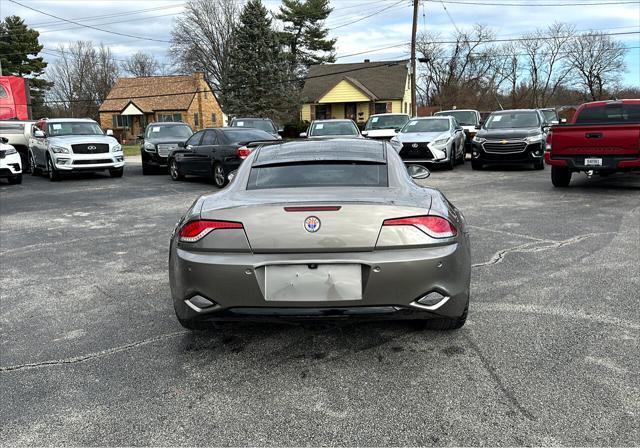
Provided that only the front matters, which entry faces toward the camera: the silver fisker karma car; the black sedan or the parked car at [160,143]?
the parked car

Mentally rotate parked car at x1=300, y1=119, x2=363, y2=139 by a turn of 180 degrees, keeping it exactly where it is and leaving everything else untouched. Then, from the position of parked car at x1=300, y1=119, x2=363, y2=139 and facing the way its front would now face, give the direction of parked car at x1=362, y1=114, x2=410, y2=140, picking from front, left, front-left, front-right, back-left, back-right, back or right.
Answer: front-right

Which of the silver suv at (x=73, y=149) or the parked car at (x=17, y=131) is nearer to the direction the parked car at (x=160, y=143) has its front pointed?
the silver suv

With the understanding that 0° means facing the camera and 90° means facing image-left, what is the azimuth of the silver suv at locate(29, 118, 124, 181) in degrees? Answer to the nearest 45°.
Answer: approximately 315°

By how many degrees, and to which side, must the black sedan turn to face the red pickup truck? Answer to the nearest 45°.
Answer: approximately 180°

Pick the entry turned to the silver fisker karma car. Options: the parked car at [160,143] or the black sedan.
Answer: the parked car

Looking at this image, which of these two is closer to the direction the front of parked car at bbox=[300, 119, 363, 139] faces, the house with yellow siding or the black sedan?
the black sedan

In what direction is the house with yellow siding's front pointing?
toward the camera

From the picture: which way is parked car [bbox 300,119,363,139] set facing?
toward the camera

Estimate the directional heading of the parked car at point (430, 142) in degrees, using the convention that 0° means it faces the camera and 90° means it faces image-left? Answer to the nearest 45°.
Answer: approximately 45°

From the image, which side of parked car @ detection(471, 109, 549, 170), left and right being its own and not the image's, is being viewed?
front

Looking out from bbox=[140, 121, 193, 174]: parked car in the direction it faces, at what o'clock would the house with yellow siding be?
The house with yellow siding is roughly at 7 o'clock from the parked car.

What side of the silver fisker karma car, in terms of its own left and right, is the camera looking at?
back

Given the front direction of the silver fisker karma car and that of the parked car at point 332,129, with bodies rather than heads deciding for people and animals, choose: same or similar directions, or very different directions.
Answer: very different directions

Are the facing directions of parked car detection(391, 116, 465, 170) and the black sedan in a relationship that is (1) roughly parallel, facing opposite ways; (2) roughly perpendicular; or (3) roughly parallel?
roughly perpendicular

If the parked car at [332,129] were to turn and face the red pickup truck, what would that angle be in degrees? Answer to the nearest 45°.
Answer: approximately 45° to its left

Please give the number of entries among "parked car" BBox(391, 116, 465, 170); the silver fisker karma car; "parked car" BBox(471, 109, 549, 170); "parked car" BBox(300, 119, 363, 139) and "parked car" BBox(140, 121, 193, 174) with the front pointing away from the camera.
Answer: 1

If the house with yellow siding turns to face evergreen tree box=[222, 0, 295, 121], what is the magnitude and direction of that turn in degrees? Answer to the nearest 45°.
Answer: approximately 90° to its right
